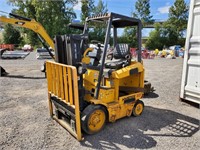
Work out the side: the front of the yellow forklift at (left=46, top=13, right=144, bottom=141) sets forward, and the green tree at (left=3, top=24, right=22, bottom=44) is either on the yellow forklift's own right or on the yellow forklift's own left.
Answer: on the yellow forklift's own right

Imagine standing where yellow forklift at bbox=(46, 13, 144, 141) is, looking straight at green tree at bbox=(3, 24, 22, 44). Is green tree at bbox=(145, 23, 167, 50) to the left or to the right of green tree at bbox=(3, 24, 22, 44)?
right

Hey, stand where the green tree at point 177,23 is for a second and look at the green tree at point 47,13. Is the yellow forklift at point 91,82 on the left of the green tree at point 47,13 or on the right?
left

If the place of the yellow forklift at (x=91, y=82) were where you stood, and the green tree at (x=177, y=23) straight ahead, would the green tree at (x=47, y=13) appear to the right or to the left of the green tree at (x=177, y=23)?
left

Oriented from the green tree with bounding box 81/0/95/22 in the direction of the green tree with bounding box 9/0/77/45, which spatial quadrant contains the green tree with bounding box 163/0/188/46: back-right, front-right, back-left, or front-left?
back-left

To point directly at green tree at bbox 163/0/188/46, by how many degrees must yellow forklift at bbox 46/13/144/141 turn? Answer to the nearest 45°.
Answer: approximately 180°

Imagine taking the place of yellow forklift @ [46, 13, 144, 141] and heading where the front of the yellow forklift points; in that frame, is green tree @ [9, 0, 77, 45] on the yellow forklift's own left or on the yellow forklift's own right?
on the yellow forklift's own right

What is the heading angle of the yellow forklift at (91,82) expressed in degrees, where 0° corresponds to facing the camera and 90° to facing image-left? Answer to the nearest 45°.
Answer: approximately 45°

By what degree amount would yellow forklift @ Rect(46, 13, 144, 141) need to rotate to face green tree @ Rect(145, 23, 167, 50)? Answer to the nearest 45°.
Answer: approximately 135° to its right

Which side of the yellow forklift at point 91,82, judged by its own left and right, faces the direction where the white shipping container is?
back
